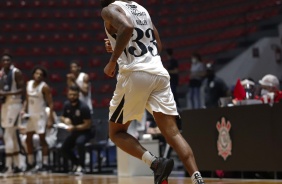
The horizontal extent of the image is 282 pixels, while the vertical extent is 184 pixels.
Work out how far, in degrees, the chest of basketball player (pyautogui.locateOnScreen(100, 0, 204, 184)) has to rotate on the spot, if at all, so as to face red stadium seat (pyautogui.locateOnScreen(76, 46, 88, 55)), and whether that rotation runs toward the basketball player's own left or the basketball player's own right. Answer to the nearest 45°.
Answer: approximately 45° to the basketball player's own right

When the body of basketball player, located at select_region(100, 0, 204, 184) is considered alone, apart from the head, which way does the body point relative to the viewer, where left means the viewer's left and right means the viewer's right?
facing away from the viewer and to the left of the viewer
